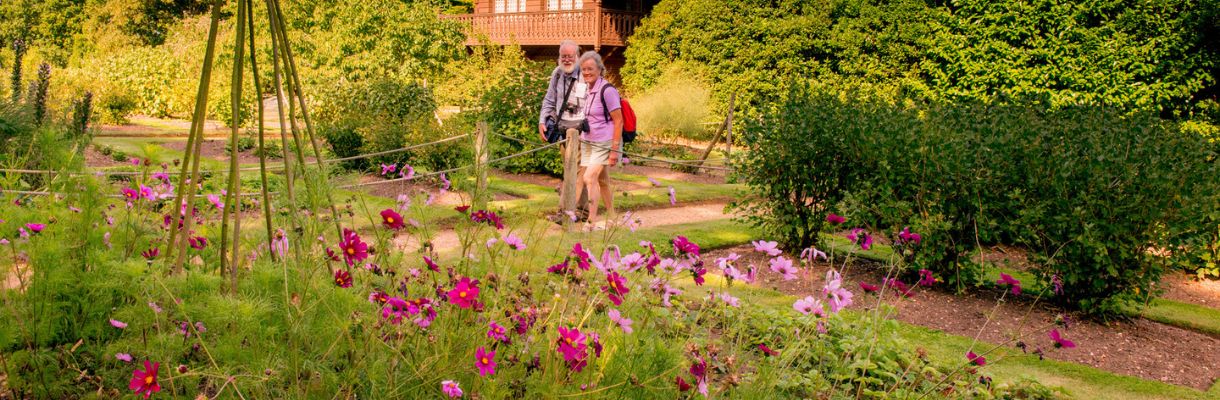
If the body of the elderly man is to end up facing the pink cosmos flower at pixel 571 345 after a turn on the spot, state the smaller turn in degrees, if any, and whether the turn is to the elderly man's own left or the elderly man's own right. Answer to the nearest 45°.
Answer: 0° — they already face it

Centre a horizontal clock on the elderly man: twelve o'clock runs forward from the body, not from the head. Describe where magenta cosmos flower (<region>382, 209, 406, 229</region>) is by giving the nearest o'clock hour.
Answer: The magenta cosmos flower is roughly at 12 o'clock from the elderly man.

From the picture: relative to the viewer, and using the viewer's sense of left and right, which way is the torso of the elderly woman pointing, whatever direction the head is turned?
facing the viewer and to the left of the viewer

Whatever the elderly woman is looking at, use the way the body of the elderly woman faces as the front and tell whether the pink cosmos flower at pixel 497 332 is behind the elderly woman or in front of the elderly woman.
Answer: in front

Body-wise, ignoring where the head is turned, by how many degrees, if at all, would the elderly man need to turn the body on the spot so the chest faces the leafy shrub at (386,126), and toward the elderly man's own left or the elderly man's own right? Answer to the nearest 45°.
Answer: approximately 135° to the elderly man's own right

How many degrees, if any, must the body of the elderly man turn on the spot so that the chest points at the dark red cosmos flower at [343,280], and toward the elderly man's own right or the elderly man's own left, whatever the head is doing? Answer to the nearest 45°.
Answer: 0° — they already face it

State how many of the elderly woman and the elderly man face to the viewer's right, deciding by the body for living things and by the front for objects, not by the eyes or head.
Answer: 0

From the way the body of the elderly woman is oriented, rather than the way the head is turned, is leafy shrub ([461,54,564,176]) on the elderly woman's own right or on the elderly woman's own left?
on the elderly woman's own right

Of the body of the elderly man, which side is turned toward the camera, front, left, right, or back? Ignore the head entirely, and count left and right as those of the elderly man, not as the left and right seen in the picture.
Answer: front

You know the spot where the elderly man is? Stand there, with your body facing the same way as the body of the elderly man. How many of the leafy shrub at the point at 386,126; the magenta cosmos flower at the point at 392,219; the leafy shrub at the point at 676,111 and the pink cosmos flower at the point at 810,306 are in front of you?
2

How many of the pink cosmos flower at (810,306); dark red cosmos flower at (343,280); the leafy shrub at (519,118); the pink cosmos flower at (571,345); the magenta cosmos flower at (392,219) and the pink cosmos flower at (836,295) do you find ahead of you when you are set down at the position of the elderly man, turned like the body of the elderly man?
5

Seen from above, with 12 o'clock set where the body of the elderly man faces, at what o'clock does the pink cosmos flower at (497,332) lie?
The pink cosmos flower is roughly at 12 o'clock from the elderly man.

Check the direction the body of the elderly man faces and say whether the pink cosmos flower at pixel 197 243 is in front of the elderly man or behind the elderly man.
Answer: in front

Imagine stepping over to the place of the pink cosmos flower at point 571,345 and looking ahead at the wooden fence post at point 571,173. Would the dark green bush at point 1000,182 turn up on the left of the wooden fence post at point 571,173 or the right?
right
